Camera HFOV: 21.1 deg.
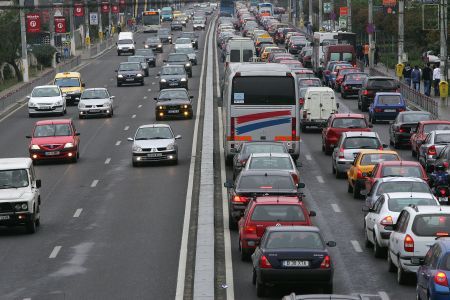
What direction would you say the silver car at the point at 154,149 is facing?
toward the camera

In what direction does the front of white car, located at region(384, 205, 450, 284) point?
away from the camera

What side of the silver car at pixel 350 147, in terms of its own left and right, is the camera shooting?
back

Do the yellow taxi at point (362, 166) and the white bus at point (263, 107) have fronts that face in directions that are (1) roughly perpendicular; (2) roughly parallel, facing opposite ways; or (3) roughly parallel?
roughly parallel

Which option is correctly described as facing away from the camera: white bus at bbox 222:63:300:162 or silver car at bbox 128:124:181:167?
the white bus

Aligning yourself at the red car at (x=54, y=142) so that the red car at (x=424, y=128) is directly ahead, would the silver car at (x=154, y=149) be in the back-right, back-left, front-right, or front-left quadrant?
front-right

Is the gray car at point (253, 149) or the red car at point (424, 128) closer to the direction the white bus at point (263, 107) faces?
the red car

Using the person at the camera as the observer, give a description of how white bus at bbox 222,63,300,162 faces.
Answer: facing away from the viewer

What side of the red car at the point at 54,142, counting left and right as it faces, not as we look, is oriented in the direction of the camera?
front

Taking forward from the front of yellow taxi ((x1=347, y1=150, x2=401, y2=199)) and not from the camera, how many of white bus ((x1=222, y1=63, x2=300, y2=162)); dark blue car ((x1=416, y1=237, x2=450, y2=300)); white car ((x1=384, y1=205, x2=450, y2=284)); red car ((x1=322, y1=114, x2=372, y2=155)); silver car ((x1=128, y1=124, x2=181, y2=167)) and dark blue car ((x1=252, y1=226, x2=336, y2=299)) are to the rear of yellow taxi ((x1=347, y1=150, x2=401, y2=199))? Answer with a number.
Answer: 3

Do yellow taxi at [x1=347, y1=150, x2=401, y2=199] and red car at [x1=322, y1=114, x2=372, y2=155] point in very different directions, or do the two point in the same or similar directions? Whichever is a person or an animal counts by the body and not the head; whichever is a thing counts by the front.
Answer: same or similar directions

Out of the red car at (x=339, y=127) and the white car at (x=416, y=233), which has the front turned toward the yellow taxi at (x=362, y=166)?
the white car

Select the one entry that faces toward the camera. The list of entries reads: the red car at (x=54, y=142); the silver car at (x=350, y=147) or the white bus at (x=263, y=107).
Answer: the red car

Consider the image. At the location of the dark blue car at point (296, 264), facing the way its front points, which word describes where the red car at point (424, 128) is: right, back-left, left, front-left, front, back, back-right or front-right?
front

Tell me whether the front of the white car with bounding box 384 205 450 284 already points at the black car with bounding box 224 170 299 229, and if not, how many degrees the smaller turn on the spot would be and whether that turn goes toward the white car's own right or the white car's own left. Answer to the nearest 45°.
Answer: approximately 45° to the white car's own left

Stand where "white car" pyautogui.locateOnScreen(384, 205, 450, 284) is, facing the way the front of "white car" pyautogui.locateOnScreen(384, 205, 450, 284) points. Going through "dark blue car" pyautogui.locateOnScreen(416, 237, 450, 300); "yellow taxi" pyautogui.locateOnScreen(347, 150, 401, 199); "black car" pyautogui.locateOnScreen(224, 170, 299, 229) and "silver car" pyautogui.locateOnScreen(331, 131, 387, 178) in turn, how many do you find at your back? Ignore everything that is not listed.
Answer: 1

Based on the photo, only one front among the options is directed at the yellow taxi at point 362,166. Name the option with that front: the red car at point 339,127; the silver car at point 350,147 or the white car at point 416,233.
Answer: the white car
